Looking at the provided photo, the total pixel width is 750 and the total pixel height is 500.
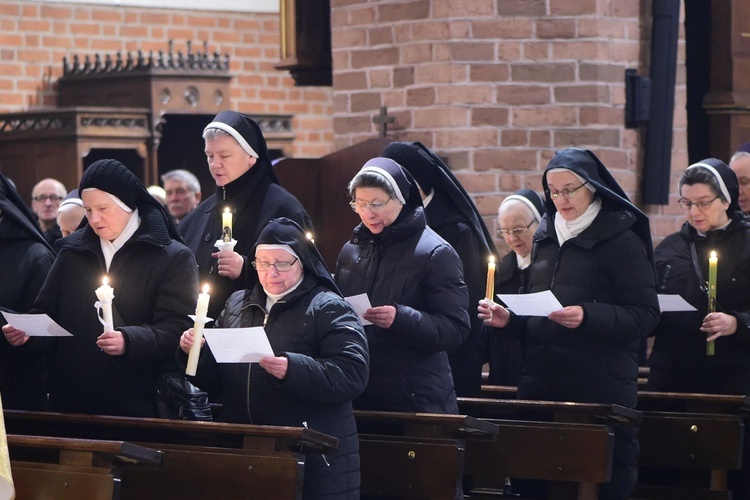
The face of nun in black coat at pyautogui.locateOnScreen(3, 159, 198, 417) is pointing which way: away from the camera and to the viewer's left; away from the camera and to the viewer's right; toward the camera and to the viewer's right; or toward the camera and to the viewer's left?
toward the camera and to the viewer's left

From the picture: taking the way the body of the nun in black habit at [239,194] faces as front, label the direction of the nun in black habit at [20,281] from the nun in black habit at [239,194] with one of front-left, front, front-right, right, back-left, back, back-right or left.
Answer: front-right

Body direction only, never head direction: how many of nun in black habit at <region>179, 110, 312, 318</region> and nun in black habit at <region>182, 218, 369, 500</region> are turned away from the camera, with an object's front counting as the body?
0

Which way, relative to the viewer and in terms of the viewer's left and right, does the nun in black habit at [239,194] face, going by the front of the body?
facing the viewer and to the left of the viewer

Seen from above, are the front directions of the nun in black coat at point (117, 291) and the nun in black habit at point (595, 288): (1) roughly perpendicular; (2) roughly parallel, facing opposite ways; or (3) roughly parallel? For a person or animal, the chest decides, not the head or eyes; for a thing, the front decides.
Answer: roughly parallel

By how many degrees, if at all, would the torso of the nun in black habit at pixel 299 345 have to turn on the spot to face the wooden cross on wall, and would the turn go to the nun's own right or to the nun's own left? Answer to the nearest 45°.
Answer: approximately 135° to the nun's own right

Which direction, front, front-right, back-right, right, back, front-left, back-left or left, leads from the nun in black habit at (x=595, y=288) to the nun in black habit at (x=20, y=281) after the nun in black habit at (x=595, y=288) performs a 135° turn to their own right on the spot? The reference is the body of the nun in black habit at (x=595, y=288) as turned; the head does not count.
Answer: left

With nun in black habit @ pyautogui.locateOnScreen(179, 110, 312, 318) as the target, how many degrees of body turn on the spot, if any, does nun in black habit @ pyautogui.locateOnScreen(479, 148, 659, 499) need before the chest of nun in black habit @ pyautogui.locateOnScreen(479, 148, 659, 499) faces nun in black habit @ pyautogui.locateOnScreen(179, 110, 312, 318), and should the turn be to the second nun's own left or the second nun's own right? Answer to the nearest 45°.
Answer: approximately 45° to the second nun's own right

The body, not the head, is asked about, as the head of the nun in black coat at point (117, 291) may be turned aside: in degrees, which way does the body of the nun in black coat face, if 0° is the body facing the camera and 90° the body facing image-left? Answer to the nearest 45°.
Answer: approximately 45°
